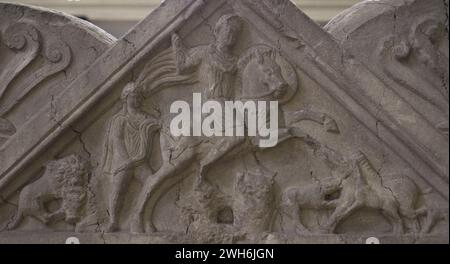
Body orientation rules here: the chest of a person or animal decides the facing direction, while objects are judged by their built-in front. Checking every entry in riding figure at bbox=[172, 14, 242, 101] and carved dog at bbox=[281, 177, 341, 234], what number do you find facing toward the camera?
1

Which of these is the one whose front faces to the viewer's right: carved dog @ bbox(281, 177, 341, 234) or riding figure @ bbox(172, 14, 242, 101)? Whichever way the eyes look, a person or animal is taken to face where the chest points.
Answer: the carved dog

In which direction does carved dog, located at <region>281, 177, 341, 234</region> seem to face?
to the viewer's right

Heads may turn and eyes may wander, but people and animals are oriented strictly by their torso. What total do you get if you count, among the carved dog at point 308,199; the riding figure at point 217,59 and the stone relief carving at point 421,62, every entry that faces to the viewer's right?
1

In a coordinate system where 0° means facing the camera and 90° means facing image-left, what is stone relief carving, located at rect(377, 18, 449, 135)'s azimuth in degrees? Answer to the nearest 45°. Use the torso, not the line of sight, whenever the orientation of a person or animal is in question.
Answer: approximately 0°

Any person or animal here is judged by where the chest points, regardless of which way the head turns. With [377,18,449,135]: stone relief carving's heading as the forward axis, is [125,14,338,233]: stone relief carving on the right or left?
on its right
